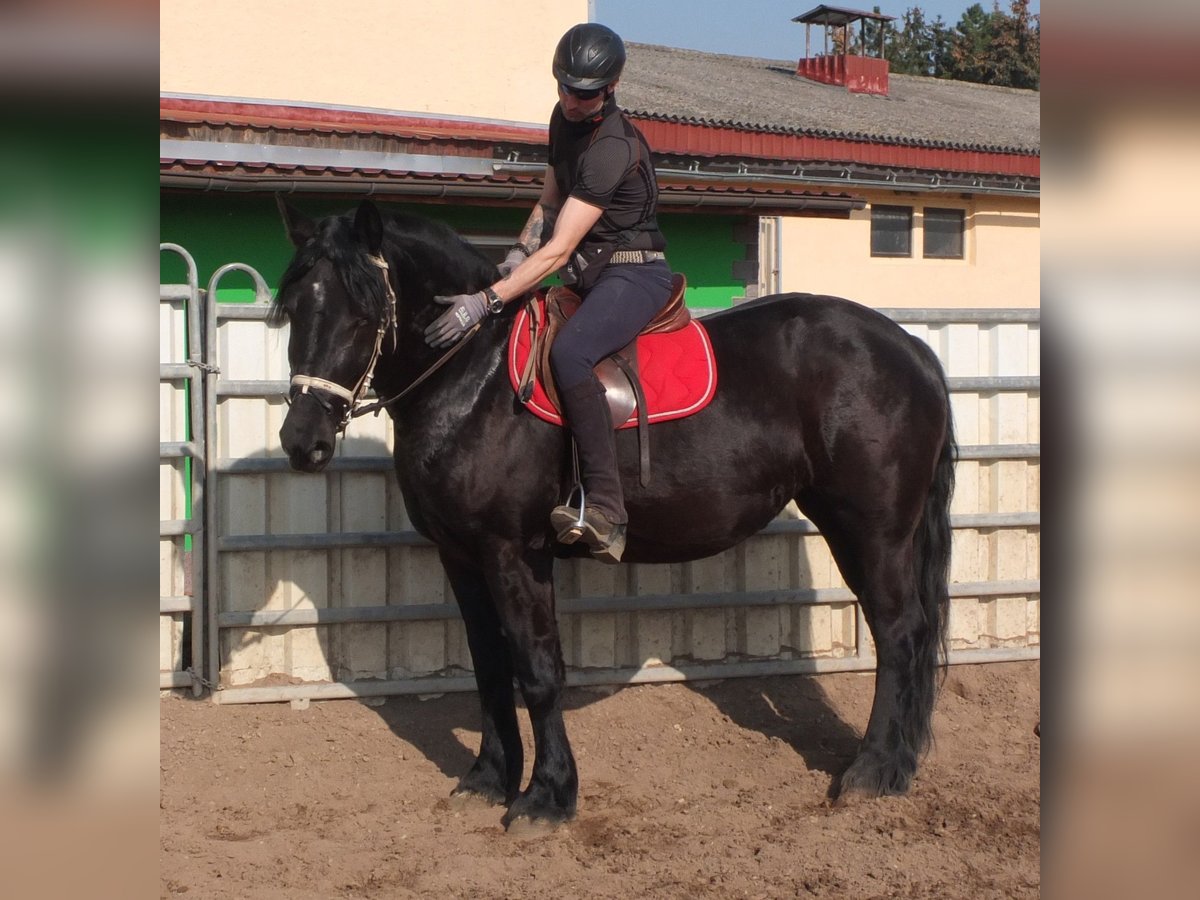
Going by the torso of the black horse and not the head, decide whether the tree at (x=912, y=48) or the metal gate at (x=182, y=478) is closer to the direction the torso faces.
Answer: the metal gate

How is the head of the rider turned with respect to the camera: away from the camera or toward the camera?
toward the camera

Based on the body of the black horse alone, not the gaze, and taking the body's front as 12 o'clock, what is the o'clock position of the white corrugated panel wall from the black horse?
The white corrugated panel wall is roughly at 3 o'clock from the black horse.

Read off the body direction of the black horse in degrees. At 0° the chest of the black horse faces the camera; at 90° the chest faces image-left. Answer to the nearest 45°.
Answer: approximately 90°

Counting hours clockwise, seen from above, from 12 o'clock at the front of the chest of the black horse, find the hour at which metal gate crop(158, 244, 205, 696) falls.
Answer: The metal gate is roughly at 1 o'clock from the black horse.

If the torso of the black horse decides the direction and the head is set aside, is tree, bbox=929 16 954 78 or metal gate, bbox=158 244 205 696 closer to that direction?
the metal gate

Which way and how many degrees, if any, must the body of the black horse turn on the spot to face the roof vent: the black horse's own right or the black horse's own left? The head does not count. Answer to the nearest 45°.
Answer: approximately 90° to the black horse's own right

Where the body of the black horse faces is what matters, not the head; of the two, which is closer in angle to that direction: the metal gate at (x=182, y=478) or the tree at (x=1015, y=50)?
the metal gate

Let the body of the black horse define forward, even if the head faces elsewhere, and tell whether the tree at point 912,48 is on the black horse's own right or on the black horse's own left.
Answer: on the black horse's own right

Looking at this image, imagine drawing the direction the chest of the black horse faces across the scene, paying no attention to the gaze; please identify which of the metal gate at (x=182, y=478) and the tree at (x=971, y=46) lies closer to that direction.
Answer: the metal gate

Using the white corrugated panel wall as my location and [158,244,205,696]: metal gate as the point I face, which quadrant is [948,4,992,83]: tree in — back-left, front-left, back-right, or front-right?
back-right

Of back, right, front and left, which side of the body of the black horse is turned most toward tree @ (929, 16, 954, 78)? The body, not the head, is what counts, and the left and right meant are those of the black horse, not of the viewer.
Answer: right
